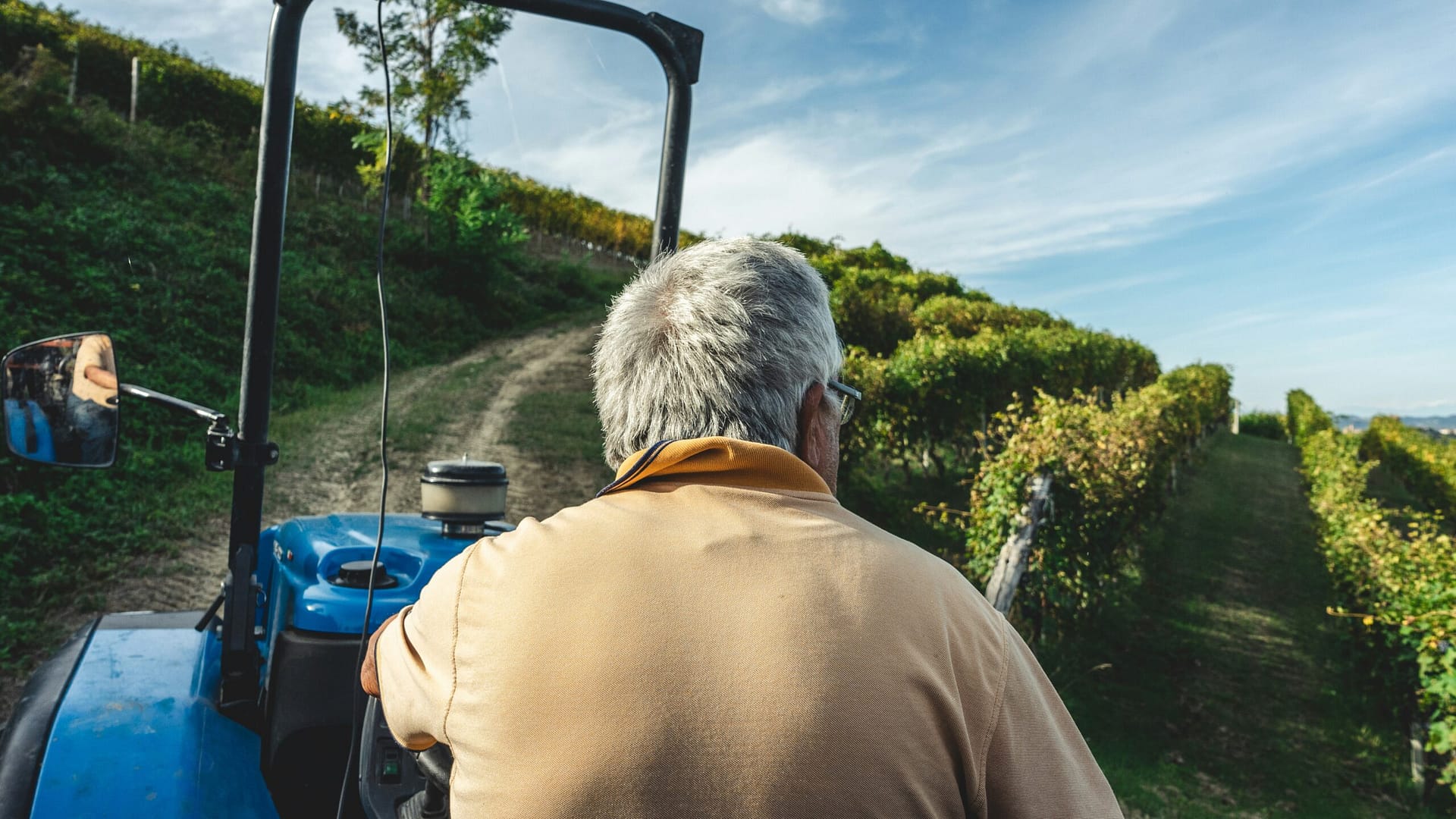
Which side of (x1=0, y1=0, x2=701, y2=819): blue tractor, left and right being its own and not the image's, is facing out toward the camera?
back

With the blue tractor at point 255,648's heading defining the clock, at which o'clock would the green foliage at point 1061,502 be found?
The green foliage is roughly at 2 o'clock from the blue tractor.

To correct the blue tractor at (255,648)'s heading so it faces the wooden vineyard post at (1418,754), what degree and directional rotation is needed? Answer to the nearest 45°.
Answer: approximately 90° to its right

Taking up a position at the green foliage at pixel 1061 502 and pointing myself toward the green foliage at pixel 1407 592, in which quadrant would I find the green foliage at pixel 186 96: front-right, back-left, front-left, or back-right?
back-left

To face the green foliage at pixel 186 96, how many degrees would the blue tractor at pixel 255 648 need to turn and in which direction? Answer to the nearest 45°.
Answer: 0° — it already faces it

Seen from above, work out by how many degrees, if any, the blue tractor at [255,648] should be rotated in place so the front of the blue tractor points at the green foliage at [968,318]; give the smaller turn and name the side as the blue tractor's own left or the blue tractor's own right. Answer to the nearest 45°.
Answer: approximately 45° to the blue tractor's own right

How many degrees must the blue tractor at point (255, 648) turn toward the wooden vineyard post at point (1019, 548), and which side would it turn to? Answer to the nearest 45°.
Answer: approximately 45° to its right

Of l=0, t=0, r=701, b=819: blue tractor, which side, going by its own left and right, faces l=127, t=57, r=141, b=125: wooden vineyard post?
front

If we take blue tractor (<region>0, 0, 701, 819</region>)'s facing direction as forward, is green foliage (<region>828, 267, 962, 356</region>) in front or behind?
in front
